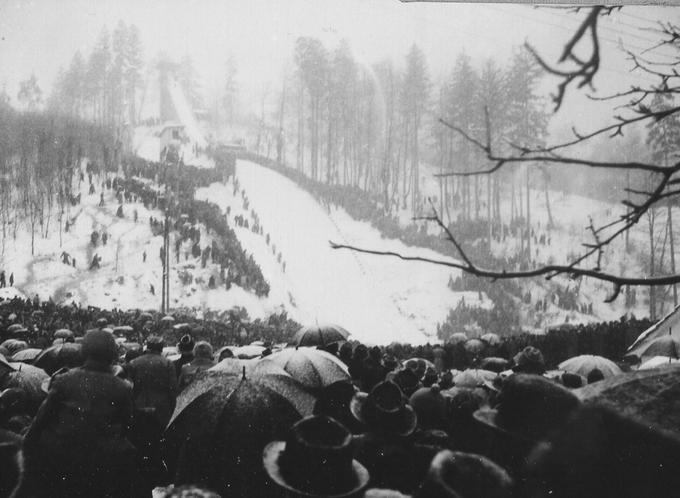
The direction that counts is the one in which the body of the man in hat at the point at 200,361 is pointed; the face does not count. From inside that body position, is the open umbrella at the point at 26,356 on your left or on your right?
on your left

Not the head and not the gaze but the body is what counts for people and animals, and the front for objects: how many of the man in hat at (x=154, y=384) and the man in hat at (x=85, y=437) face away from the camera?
2

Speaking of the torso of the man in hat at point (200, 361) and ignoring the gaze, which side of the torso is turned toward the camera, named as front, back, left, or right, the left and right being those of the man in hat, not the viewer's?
back

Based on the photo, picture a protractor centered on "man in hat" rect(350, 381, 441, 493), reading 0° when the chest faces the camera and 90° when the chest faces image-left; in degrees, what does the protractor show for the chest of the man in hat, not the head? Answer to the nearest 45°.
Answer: approximately 180°

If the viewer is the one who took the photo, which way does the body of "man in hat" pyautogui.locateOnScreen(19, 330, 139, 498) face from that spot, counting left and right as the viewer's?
facing away from the viewer

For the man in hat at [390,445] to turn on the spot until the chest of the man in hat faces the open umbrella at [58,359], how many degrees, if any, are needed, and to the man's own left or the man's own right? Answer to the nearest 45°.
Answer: approximately 45° to the man's own left

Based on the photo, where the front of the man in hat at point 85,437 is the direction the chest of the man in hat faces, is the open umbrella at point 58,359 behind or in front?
in front

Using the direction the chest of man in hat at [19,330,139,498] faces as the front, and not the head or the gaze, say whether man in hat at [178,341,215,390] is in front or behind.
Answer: in front

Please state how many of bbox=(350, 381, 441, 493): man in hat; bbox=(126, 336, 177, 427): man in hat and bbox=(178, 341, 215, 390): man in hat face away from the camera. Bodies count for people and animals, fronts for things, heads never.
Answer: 3

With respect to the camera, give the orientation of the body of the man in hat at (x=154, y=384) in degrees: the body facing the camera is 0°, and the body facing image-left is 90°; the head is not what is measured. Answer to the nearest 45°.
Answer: approximately 180°

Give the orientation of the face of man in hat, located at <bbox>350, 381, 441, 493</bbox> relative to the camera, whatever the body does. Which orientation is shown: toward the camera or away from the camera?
away from the camera
